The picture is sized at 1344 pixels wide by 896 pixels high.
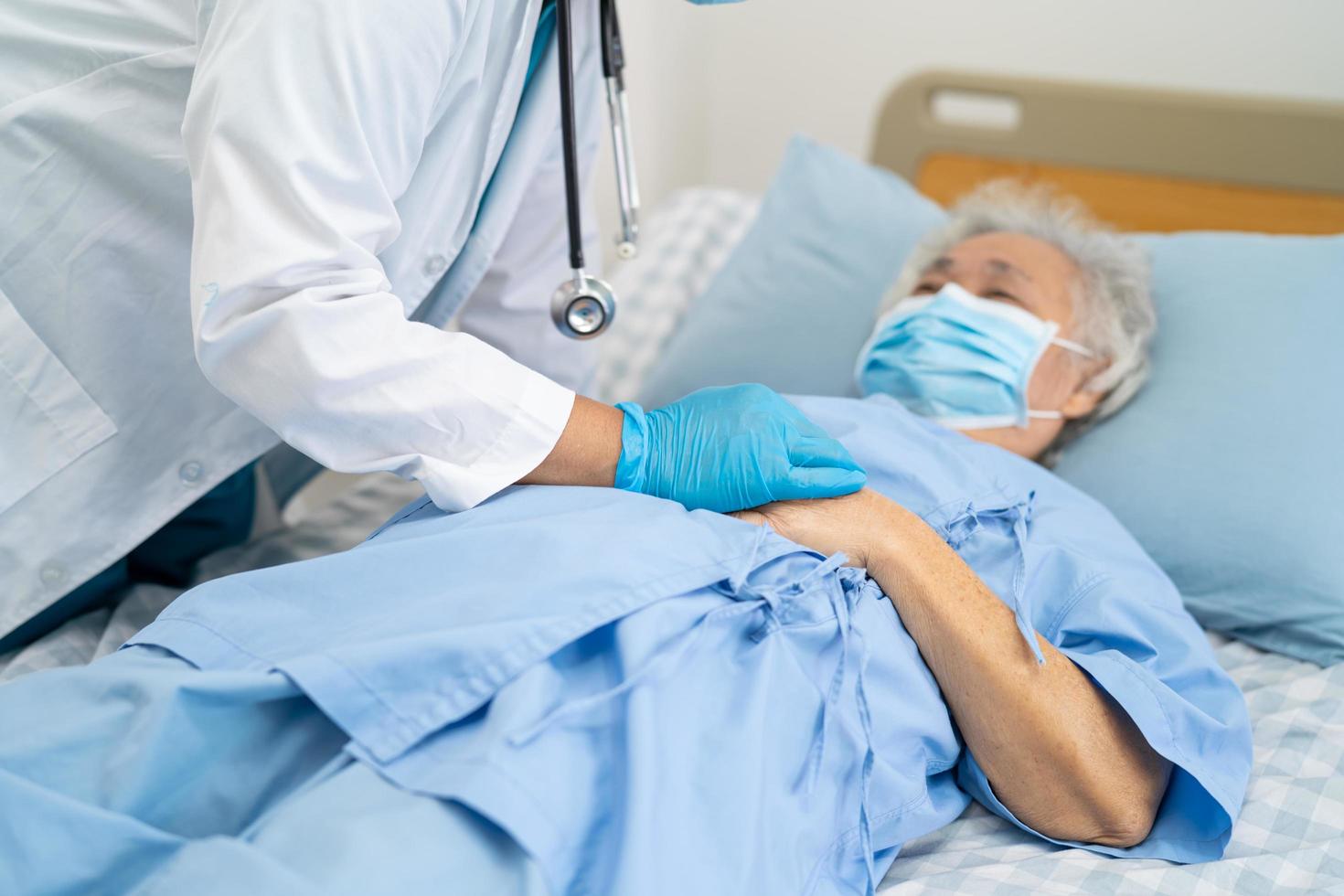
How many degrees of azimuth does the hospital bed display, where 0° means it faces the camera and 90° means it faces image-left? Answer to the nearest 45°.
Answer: approximately 45°

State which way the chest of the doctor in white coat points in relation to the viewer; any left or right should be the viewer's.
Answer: facing to the right of the viewer

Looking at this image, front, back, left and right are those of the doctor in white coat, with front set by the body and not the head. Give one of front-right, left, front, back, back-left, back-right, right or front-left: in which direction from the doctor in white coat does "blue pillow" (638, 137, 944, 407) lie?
front-left
